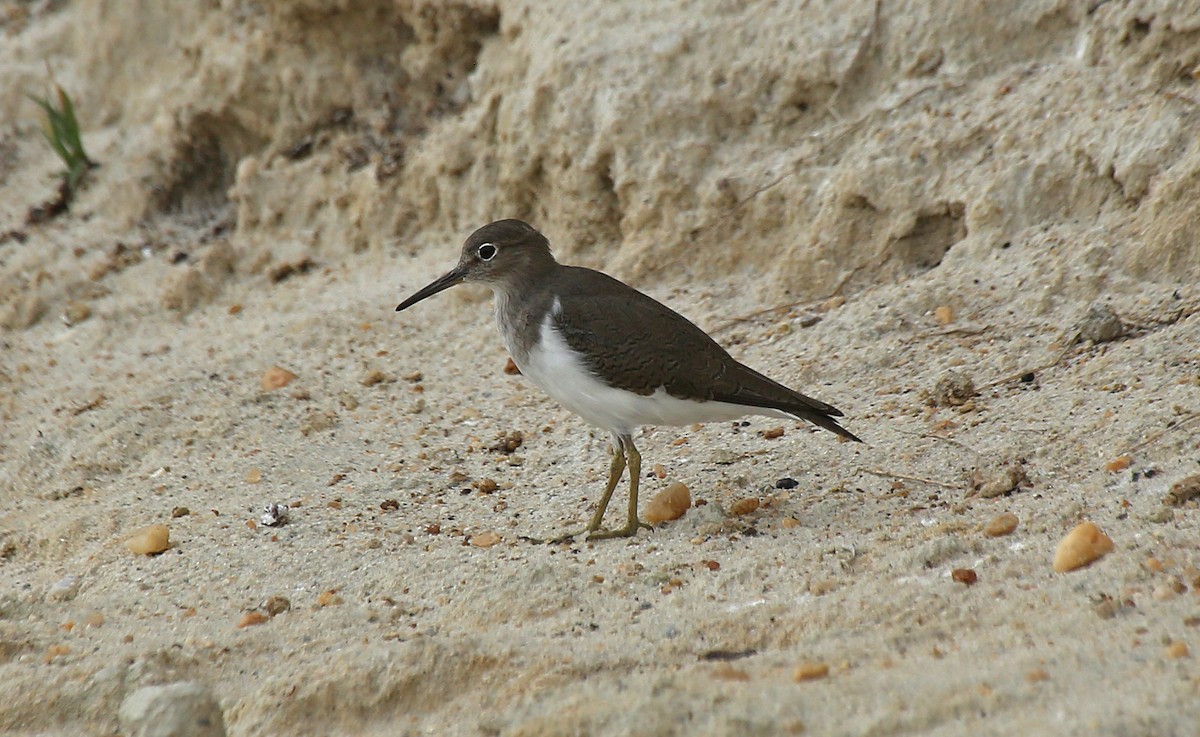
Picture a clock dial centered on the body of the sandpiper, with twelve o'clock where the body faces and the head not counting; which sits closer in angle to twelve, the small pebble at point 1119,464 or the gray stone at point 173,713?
the gray stone

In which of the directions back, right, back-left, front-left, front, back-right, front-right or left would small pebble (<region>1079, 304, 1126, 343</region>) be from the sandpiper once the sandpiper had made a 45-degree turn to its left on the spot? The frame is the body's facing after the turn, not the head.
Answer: back-left

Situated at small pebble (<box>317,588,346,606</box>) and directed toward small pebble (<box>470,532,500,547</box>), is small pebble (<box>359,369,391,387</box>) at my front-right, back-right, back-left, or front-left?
front-left

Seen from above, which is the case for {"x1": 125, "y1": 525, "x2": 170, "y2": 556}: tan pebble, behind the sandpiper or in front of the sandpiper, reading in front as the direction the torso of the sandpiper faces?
in front

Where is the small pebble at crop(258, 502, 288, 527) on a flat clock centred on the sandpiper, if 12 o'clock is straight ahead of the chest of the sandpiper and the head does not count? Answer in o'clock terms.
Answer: The small pebble is roughly at 12 o'clock from the sandpiper.

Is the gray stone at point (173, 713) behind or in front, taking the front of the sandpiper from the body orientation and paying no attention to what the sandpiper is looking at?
in front

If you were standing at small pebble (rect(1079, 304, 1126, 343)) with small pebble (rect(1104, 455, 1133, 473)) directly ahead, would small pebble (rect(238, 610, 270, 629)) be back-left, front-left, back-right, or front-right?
front-right

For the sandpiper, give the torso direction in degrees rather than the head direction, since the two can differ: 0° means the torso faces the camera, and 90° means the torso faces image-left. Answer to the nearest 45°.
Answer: approximately 90°

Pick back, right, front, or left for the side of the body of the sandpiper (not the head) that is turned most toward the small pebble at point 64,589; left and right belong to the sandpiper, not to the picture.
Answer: front
